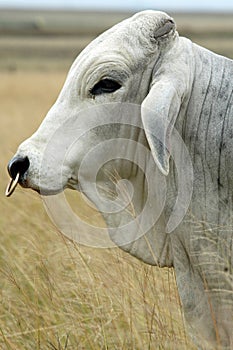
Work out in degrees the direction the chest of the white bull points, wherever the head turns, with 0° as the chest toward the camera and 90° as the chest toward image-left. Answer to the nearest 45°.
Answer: approximately 90°
